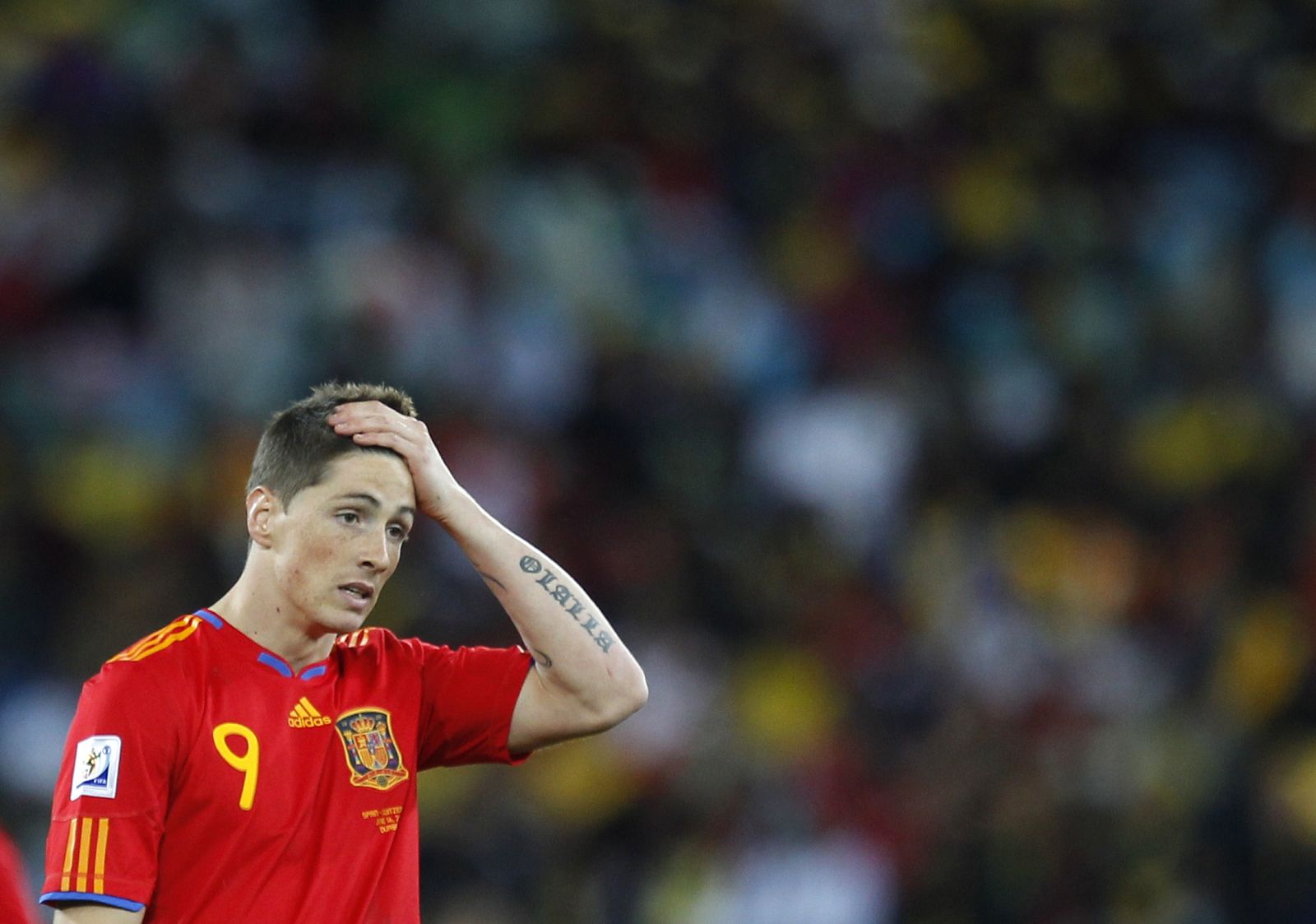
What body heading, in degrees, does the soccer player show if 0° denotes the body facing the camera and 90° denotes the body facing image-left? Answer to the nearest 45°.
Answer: approximately 315°

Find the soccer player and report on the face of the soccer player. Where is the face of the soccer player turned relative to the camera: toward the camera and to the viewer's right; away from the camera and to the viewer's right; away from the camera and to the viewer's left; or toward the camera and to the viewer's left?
toward the camera and to the viewer's right
